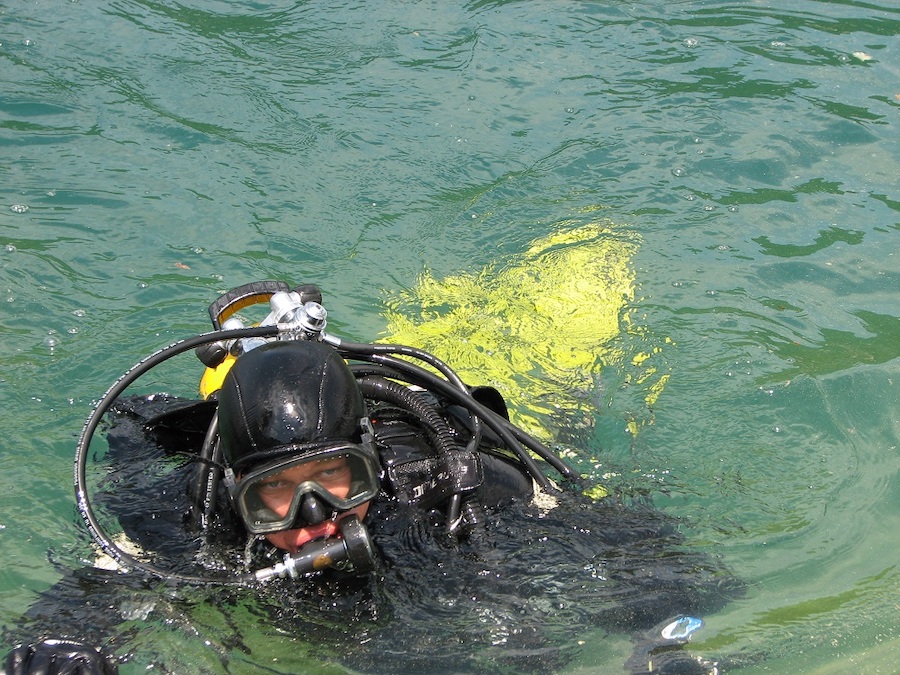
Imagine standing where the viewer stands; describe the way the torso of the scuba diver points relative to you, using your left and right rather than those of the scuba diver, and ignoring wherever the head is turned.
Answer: facing the viewer
